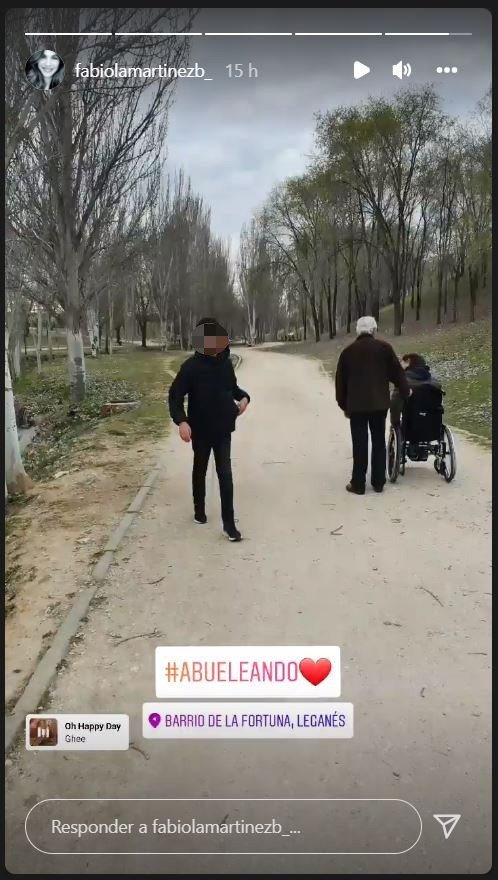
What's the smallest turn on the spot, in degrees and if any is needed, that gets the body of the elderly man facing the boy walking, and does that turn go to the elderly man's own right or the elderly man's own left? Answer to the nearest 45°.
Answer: approximately 135° to the elderly man's own left

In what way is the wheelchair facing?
away from the camera

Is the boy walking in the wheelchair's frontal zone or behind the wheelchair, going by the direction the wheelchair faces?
behind

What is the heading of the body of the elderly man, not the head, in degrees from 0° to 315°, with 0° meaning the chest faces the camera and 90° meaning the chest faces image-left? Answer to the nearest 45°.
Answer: approximately 180°
